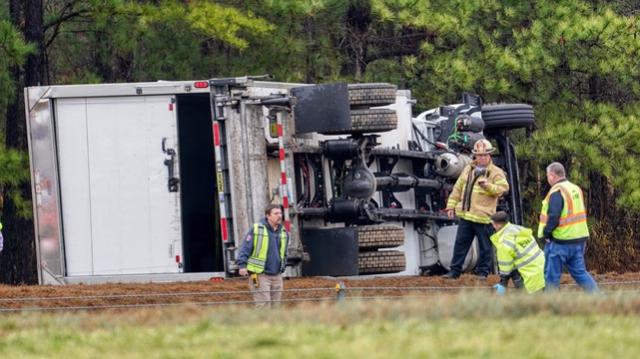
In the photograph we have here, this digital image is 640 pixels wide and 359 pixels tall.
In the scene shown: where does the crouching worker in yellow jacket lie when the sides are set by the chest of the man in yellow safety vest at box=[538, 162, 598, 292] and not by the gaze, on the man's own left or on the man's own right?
on the man's own left

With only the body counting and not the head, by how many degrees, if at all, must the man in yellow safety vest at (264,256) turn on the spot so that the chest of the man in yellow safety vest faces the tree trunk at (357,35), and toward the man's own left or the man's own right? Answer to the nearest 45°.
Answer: approximately 135° to the man's own left

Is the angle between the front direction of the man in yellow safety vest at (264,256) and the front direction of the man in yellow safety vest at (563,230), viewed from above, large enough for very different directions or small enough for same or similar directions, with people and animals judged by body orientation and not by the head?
very different directions

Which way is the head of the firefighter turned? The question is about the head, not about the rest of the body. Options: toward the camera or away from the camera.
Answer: toward the camera

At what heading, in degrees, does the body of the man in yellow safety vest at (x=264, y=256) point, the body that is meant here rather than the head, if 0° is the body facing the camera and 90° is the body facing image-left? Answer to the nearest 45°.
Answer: approximately 315°

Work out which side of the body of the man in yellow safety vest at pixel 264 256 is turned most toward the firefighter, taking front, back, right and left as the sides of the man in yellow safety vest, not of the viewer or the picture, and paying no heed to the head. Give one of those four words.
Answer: left

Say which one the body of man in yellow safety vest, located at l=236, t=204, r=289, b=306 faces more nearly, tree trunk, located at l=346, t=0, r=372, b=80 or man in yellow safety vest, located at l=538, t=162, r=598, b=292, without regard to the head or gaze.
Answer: the man in yellow safety vest

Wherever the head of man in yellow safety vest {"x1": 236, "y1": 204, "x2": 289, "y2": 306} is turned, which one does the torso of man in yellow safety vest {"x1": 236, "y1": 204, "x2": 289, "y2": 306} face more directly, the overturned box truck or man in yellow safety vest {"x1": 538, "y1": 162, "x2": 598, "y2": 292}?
the man in yellow safety vest
